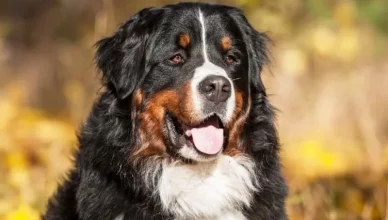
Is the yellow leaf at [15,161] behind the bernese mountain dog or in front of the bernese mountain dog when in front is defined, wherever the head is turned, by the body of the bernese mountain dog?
behind

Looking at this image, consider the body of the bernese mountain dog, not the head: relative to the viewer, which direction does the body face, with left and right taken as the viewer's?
facing the viewer and to the right of the viewer

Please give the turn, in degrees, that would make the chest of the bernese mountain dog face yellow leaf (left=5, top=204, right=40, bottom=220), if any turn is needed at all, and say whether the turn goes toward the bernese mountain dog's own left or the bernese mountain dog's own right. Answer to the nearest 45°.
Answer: approximately 180°

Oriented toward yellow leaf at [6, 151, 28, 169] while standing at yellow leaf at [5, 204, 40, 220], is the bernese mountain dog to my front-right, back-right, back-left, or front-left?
back-right
